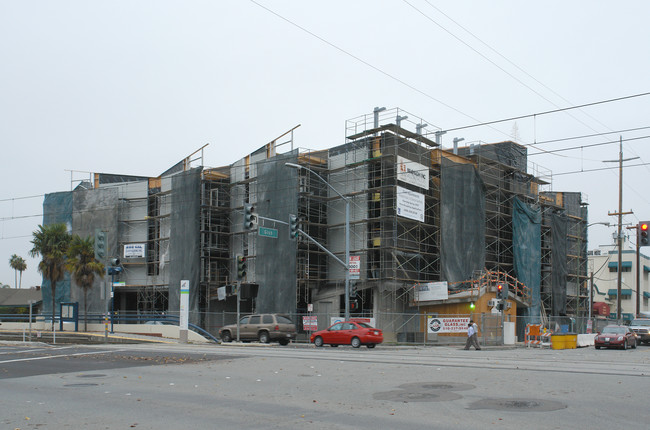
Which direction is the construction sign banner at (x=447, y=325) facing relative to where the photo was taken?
toward the camera

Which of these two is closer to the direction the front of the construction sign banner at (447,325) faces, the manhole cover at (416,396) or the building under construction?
the manhole cover

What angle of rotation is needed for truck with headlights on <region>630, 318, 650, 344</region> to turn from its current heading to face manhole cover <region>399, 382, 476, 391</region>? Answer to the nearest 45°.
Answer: approximately 45° to its left

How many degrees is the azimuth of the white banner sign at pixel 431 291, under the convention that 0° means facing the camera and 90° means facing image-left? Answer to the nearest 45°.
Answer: approximately 0°

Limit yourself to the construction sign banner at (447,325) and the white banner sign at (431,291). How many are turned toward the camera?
2

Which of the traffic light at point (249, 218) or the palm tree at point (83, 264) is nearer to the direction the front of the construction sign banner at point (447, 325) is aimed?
the traffic light

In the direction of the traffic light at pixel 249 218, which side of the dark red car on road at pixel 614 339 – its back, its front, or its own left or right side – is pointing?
front

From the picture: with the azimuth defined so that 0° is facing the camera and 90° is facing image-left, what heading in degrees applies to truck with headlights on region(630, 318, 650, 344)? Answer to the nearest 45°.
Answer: approximately 45°

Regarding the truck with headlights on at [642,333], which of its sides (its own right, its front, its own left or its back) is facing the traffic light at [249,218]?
front
